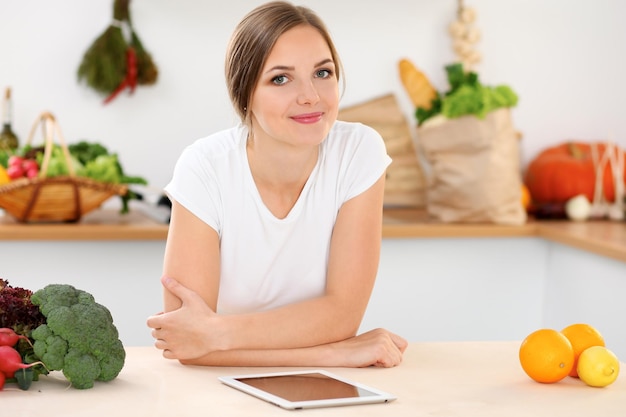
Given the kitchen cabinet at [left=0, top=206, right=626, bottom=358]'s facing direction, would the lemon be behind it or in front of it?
in front

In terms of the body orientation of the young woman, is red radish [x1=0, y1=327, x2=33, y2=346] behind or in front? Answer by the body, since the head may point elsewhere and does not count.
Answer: in front

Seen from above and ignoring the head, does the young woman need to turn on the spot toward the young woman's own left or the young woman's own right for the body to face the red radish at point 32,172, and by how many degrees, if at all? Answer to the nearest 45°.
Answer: approximately 135° to the young woman's own right

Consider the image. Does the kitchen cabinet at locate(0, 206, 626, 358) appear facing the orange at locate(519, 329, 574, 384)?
yes

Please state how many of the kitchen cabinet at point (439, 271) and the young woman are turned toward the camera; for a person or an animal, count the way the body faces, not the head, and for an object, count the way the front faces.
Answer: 2

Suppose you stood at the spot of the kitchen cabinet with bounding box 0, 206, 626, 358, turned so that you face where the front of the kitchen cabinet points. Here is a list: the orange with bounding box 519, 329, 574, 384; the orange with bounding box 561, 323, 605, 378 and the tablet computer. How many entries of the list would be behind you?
0

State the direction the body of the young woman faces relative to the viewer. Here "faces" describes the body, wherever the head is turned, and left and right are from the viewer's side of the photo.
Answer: facing the viewer

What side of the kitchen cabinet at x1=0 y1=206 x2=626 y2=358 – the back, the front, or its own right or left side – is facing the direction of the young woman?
front

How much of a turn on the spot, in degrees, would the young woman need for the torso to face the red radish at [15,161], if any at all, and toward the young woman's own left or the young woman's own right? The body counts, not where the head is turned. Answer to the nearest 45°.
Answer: approximately 135° to the young woman's own right

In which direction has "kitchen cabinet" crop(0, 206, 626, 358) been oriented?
toward the camera

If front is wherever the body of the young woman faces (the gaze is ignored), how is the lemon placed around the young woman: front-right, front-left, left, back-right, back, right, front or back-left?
front-left

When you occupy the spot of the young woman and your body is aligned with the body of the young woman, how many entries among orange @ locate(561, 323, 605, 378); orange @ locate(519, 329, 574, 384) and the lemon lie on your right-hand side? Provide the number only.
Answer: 0

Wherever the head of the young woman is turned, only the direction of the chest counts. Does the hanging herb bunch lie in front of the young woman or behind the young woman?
behind

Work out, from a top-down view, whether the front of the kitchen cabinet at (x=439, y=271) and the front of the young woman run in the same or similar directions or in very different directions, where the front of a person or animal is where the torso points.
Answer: same or similar directions

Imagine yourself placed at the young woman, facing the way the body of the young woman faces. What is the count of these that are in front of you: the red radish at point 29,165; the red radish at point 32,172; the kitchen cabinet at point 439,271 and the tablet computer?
1
